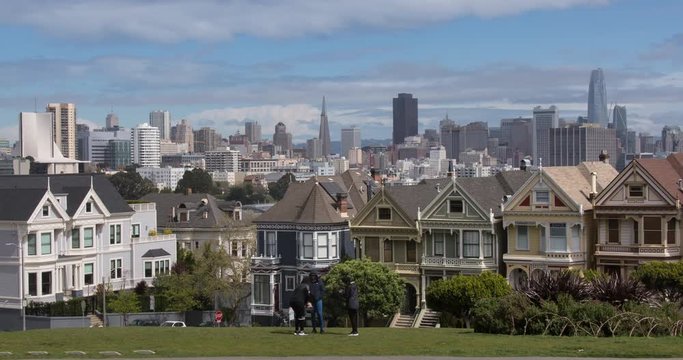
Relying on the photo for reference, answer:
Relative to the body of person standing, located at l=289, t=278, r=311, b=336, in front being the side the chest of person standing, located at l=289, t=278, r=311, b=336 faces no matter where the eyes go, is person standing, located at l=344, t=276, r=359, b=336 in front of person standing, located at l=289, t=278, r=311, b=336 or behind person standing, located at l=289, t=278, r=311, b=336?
in front
